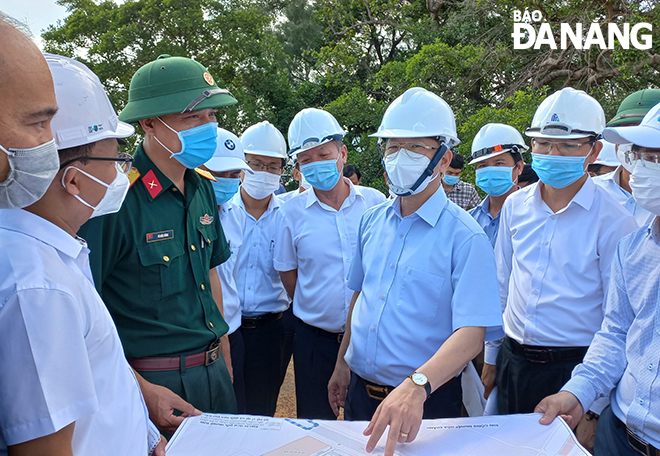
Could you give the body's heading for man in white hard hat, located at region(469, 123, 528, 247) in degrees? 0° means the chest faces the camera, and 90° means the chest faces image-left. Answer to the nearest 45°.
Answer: approximately 45°

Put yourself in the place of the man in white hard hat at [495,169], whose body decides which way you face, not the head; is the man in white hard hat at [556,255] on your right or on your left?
on your left

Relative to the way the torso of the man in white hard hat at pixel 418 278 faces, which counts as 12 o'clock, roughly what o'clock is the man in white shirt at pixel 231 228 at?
The man in white shirt is roughly at 3 o'clock from the man in white hard hat.

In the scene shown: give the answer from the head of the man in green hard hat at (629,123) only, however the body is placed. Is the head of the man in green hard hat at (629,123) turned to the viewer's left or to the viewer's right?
to the viewer's left

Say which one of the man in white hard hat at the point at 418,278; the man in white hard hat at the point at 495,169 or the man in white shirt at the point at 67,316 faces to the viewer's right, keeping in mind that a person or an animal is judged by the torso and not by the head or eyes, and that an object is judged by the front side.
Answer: the man in white shirt

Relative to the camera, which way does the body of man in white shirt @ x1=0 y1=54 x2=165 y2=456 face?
to the viewer's right

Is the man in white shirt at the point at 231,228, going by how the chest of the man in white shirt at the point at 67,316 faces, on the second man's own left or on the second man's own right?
on the second man's own left
